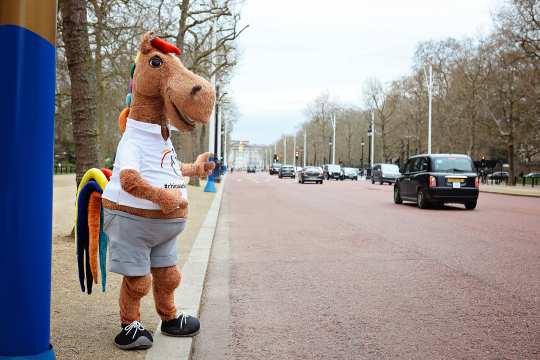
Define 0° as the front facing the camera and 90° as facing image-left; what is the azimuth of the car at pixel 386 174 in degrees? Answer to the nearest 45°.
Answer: approximately 45°

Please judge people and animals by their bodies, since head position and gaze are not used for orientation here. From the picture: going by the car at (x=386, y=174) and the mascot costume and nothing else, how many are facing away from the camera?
0

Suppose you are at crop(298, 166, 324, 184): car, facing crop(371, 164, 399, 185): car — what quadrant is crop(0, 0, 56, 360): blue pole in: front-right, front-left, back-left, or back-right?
back-right

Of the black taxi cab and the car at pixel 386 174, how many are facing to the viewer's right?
0

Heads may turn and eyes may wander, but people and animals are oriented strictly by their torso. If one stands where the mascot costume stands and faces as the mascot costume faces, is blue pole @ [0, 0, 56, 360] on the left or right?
on its right

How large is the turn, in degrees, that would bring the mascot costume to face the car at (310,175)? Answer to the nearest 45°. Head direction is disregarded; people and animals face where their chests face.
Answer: approximately 135° to its left

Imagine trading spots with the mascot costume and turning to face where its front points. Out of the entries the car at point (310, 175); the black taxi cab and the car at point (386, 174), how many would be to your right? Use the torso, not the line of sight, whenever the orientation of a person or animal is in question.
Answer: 0

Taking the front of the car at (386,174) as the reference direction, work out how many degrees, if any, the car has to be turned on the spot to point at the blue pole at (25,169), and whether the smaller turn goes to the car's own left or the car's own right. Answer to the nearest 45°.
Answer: approximately 45° to the car's own left

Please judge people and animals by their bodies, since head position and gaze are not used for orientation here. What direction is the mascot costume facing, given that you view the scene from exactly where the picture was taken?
facing the viewer and to the right of the viewer

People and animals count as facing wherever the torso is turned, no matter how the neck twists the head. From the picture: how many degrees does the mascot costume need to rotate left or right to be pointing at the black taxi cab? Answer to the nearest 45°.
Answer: approximately 90° to its left
